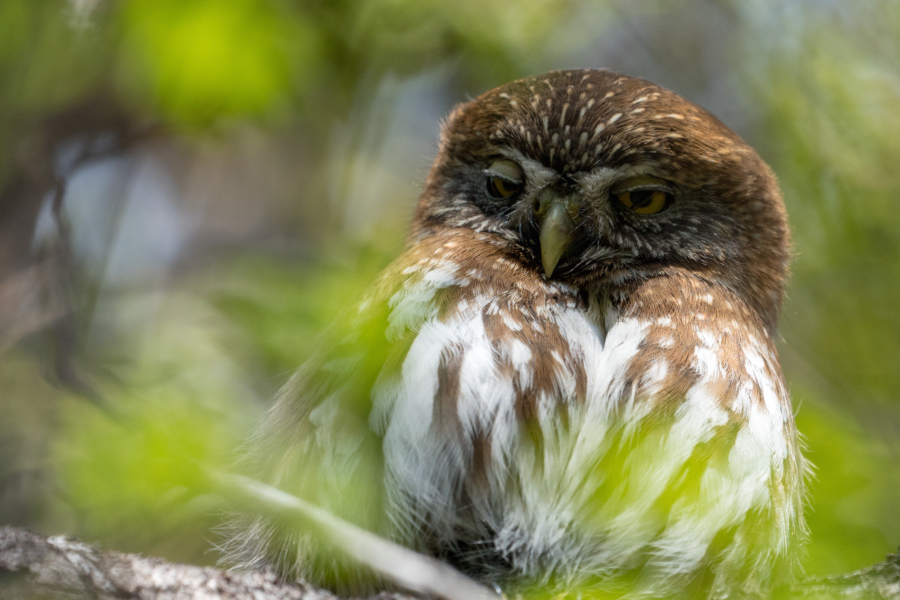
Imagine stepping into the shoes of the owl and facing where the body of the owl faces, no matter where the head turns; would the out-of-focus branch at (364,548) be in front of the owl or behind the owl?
in front

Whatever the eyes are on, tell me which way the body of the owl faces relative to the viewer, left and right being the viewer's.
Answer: facing the viewer
